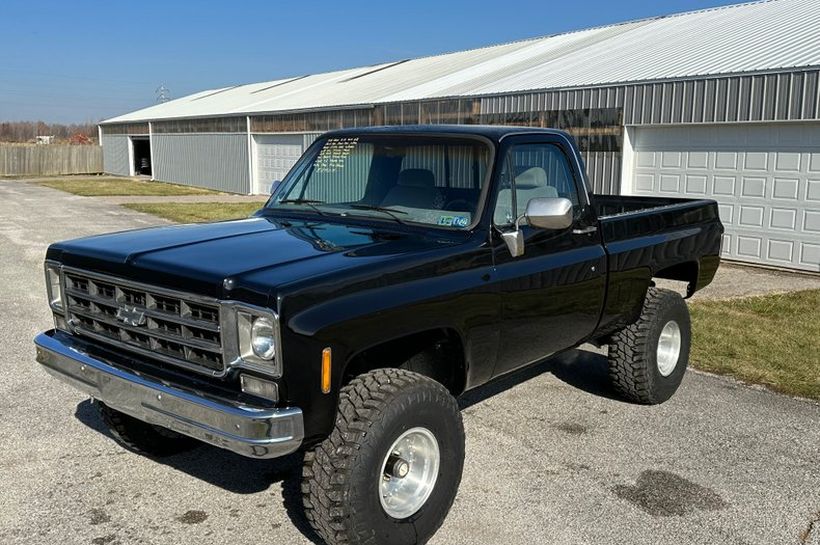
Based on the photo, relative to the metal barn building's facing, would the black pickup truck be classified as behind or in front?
in front

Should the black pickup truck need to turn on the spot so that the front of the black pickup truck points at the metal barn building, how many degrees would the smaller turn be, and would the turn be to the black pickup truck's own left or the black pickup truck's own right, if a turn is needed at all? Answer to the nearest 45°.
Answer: approximately 180°

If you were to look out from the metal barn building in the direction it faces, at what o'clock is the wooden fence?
The wooden fence is roughly at 3 o'clock from the metal barn building.

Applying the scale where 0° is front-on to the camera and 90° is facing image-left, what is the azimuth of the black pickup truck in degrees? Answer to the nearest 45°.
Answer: approximately 45°

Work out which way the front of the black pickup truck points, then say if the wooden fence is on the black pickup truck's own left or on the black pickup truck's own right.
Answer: on the black pickup truck's own right

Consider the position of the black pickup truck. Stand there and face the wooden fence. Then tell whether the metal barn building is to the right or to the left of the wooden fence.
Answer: right

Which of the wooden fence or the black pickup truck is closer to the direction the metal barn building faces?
the black pickup truck

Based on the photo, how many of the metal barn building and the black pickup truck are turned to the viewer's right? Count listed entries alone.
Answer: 0
